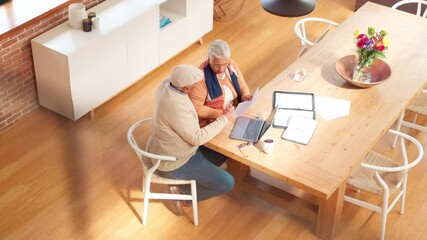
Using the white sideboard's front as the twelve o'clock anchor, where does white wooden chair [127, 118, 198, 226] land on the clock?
The white wooden chair is roughly at 1 o'clock from the white sideboard.

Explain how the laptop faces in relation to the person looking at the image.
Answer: facing to the left of the viewer

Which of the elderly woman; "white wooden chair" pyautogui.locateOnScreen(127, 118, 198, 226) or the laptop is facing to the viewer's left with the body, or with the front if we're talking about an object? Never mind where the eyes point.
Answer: the laptop

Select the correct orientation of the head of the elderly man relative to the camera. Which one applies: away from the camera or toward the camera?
away from the camera

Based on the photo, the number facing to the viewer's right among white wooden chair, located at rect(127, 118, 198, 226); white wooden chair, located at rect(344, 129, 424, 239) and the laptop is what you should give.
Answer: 1

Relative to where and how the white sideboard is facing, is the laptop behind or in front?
in front

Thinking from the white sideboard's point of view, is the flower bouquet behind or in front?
in front

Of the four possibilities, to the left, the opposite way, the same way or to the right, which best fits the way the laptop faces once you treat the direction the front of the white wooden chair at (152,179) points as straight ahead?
the opposite way

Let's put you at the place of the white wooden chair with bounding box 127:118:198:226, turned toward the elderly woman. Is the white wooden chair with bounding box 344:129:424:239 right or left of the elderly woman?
right

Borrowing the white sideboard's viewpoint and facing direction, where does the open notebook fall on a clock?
The open notebook is roughly at 12 o'clock from the white sideboard.

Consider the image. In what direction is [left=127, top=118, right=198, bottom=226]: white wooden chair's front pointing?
to the viewer's right

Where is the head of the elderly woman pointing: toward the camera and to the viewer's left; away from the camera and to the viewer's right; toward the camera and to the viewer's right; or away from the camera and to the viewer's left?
toward the camera and to the viewer's right
